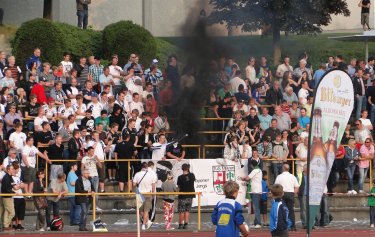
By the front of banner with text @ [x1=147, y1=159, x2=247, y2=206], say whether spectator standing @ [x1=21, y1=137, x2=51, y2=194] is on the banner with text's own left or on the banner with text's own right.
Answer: on the banner with text's own right

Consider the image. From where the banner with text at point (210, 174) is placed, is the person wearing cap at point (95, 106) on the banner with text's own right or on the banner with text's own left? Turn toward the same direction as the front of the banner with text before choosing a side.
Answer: on the banner with text's own right

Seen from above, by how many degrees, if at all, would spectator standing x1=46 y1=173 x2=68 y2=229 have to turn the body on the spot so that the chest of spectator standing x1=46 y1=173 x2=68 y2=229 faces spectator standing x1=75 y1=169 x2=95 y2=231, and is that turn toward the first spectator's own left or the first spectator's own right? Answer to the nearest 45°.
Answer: approximately 45° to the first spectator's own left
